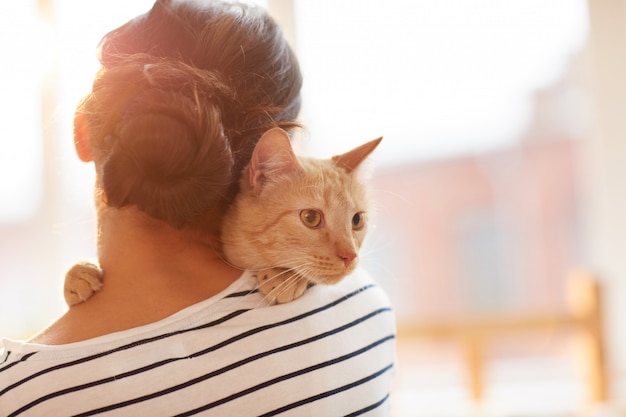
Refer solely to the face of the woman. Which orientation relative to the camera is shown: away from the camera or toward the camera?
away from the camera

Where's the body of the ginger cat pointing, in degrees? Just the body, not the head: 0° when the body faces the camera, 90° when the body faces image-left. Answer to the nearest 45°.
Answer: approximately 315°

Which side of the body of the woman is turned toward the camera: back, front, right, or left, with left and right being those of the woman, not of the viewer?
back

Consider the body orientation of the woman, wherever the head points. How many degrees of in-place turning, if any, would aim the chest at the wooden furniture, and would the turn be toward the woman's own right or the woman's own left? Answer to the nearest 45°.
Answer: approximately 45° to the woman's own right
